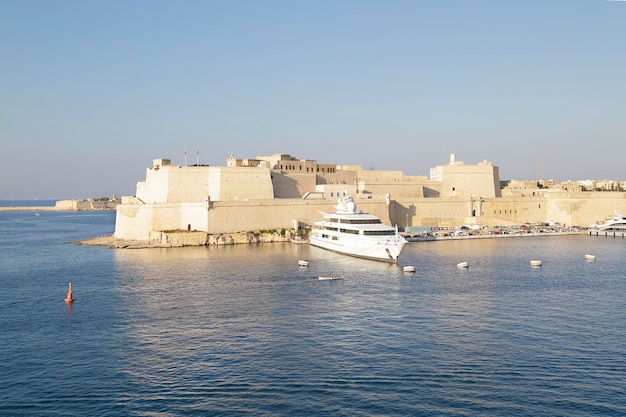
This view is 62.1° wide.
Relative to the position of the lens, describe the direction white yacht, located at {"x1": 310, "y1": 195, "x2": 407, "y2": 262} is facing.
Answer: facing the viewer and to the right of the viewer

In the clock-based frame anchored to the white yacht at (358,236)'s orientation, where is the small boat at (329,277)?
The small boat is roughly at 2 o'clock from the white yacht.
